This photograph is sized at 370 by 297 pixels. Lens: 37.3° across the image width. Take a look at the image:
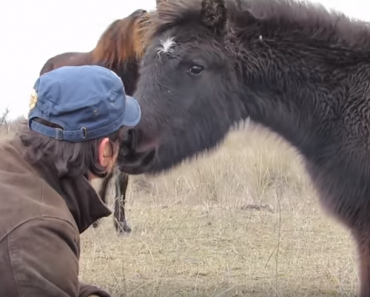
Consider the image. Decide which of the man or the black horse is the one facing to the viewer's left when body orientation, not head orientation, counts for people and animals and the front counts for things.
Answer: the black horse

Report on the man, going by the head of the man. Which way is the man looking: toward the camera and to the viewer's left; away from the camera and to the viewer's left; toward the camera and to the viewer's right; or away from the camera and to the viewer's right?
away from the camera and to the viewer's right

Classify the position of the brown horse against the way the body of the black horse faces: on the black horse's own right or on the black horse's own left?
on the black horse's own right

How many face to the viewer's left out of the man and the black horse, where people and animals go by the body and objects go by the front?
1

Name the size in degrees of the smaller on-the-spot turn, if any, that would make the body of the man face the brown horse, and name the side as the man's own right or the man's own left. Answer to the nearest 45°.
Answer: approximately 45° to the man's own left

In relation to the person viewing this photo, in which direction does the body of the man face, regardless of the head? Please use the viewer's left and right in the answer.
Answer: facing away from the viewer and to the right of the viewer

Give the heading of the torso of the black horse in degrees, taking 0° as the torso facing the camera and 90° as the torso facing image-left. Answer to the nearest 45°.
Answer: approximately 90°

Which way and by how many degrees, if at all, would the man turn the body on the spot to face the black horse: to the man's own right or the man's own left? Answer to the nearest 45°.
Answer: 0° — they already face it
